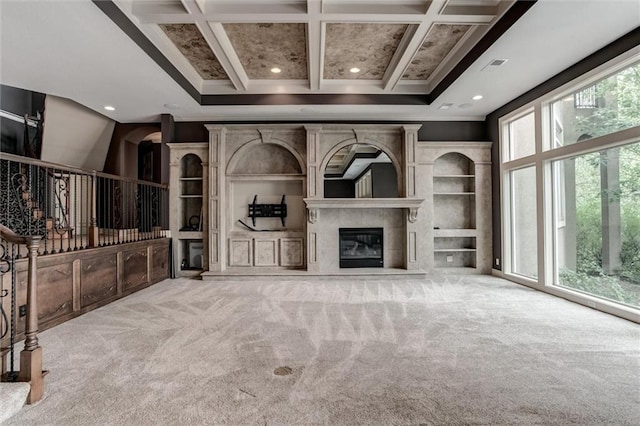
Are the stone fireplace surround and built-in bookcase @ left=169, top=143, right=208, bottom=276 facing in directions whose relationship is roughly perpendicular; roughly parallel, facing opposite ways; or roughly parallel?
roughly parallel

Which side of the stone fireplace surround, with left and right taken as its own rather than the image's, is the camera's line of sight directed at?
front

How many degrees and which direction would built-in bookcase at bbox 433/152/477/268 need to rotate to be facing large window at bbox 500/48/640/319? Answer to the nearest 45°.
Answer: approximately 45° to its left

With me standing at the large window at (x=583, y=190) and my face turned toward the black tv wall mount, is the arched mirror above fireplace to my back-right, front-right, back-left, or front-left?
front-right

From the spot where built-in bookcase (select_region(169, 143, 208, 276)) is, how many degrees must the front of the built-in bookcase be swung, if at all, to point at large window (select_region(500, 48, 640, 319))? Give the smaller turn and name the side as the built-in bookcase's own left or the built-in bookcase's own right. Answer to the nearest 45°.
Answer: approximately 45° to the built-in bookcase's own left

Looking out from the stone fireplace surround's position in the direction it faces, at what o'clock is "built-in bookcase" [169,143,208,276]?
The built-in bookcase is roughly at 3 o'clock from the stone fireplace surround.

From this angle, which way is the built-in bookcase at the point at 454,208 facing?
toward the camera

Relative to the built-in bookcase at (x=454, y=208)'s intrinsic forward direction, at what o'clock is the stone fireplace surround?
The stone fireplace surround is roughly at 2 o'clock from the built-in bookcase.

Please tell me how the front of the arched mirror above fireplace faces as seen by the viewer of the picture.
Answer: facing the viewer

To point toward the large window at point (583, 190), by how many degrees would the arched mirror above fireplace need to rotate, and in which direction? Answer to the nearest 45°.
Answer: approximately 45° to its left

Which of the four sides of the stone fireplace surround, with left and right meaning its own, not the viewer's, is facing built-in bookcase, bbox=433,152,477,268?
left

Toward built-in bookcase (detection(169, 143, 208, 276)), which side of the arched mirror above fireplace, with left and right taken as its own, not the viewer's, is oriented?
right

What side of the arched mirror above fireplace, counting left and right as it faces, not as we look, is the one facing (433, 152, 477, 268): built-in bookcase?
left
